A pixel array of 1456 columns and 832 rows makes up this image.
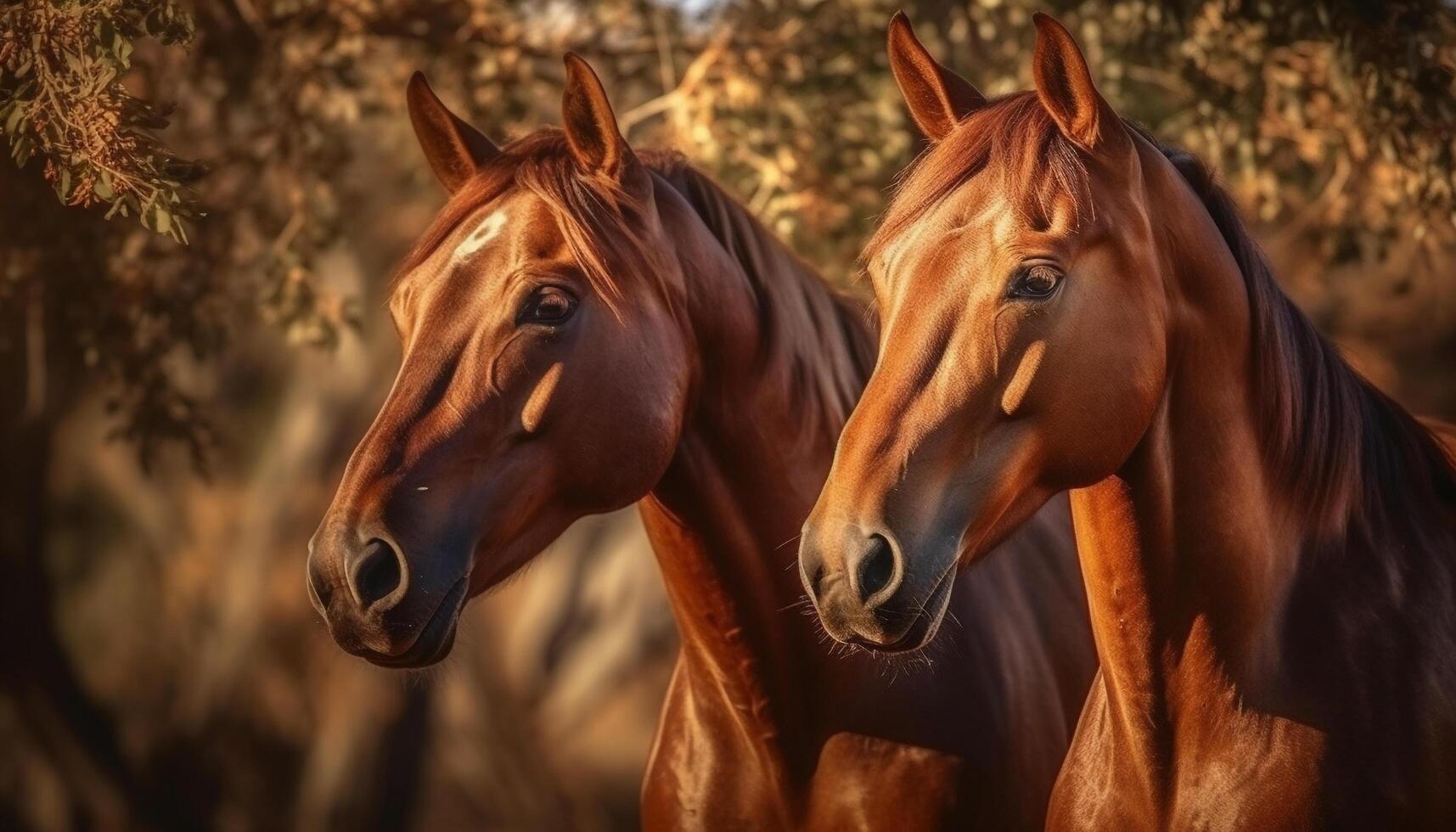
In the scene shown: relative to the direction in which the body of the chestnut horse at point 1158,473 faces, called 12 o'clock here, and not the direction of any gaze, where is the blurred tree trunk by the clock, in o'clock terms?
The blurred tree trunk is roughly at 3 o'clock from the chestnut horse.

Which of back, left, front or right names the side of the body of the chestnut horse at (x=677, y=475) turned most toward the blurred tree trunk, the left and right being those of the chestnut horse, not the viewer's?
right

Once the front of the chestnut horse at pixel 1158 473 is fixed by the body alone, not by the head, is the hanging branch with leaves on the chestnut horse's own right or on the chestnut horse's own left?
on the chestnut horse's own right

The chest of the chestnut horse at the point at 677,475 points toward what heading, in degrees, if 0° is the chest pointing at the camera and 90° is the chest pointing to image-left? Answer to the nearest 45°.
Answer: approximately 45°

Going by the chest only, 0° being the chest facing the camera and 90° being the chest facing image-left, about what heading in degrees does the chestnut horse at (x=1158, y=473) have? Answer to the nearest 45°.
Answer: approximately 45°
